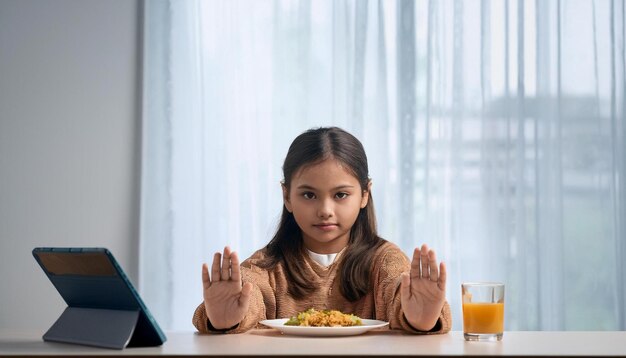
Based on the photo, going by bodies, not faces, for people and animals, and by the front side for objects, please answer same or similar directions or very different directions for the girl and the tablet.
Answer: very different directions

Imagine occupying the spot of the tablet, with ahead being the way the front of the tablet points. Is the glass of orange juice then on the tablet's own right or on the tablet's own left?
on the tablet's own right

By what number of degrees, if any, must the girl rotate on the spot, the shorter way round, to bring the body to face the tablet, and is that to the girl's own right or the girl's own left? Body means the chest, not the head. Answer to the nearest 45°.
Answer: approximately 45° to the girl's own right

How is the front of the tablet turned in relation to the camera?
facing away from the viewer and to the right of the viewer

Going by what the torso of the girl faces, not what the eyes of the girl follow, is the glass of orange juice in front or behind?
in front

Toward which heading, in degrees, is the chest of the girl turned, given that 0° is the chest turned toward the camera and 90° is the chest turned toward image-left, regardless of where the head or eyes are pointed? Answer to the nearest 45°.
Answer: approximately 0°

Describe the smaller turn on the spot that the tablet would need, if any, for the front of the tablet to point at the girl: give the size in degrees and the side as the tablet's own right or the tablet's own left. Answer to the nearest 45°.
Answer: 0° — it already faces them

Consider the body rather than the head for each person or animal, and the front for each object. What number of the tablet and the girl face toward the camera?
1

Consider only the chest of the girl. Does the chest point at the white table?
yes
